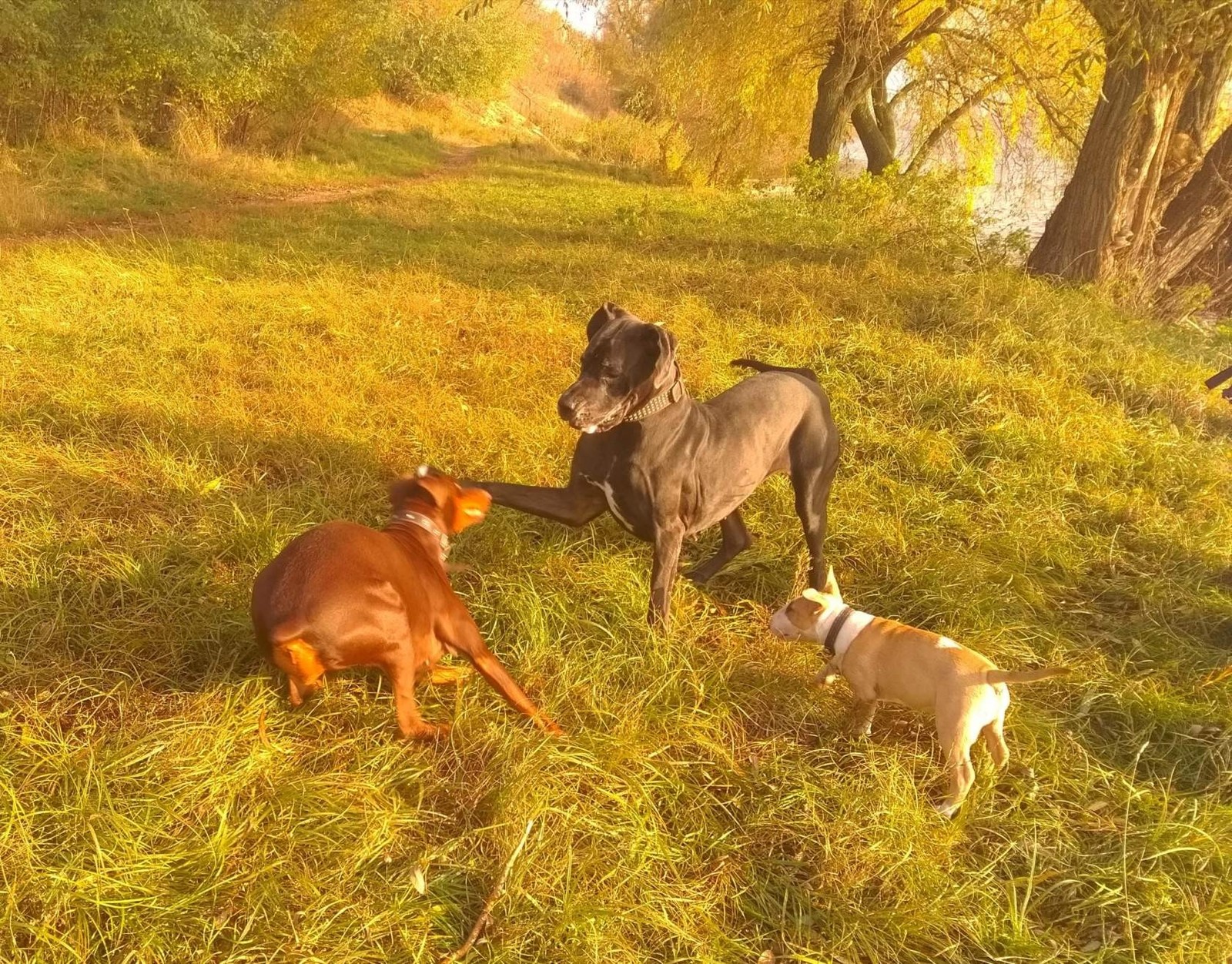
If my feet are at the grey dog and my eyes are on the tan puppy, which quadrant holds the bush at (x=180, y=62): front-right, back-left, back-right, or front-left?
back-left

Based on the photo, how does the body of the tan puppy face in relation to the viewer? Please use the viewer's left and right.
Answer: facing away from the viewer and to the left of the viewer

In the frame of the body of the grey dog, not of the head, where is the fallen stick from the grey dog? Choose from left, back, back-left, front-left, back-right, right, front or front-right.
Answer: front-left

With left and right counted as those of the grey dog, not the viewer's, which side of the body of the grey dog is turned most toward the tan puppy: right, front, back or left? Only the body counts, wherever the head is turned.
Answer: left

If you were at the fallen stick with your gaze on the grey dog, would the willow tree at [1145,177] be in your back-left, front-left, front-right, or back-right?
front-right

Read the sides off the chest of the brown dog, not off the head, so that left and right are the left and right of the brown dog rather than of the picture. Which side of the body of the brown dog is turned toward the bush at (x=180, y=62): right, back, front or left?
left

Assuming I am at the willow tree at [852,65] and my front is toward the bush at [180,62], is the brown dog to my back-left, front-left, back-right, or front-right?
front-left

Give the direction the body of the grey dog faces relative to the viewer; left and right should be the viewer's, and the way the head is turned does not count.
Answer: facing the viewer and to the left of the viewer

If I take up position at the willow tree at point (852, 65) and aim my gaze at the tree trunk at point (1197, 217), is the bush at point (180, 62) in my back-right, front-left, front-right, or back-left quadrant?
back-right

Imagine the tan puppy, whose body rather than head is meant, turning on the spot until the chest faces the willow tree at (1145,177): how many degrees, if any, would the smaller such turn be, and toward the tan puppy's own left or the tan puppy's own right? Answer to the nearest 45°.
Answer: approximately 45° to the tan puppy's own right

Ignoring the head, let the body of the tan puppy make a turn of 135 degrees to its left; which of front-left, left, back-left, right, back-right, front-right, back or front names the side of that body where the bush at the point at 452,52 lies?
back-right
